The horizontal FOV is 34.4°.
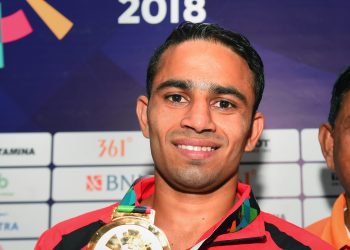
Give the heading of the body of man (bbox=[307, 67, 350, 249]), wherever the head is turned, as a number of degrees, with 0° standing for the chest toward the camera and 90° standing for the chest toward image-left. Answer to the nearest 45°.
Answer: approximately 0°

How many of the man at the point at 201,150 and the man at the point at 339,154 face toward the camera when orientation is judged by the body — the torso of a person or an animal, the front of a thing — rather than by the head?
2

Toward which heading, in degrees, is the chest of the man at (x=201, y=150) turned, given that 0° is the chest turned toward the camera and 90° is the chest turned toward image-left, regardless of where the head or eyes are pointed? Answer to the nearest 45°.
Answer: approximately 0°
